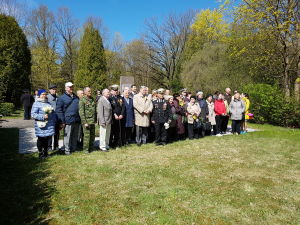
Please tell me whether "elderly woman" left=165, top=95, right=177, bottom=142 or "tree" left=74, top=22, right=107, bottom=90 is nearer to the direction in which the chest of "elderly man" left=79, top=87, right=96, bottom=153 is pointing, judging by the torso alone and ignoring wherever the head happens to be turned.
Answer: the elderly woman

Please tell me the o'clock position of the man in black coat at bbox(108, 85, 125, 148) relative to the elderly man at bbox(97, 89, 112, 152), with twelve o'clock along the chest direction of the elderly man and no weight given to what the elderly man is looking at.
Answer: The man in black coat is roughly at 9 o'clock from the elderly man.

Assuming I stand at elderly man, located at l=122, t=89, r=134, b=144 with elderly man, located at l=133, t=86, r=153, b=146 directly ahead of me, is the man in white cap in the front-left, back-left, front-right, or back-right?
back-right

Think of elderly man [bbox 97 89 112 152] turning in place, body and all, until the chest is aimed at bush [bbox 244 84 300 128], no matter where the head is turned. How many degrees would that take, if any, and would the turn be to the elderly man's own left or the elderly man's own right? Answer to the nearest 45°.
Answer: approximately 90° to the elderly man's own left

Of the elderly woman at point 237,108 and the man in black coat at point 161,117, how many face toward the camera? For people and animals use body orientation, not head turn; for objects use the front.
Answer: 2

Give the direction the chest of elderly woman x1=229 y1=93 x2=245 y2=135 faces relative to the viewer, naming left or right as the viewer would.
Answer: facing the viewer

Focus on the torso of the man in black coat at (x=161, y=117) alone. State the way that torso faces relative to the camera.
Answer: toward the camera

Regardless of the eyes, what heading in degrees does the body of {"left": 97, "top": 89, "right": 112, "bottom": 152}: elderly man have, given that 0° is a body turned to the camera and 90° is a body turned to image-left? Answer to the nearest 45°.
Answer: approximately 315°

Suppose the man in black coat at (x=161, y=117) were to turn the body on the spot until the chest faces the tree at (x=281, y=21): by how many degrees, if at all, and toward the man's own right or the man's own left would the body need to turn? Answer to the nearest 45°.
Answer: approximately 135° to the man's own left

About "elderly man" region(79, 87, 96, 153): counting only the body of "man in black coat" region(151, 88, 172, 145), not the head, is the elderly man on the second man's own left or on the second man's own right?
on the second man's own right

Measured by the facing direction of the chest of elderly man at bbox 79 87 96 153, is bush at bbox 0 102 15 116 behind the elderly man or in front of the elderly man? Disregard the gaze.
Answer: behind

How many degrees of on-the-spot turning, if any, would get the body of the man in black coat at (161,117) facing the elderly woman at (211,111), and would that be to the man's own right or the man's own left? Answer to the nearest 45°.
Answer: approximately 135° to the man's own left

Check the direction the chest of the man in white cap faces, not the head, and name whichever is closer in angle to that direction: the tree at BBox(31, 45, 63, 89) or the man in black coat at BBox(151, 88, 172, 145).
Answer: the man in black coat
